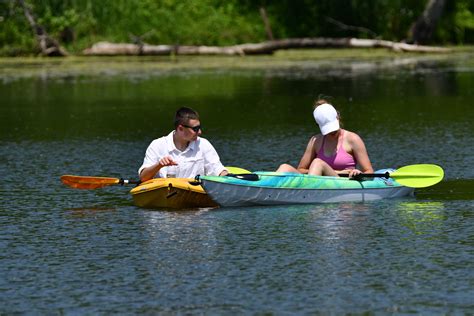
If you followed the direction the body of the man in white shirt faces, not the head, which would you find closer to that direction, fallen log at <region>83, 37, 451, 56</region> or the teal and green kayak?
the teal and green kayak

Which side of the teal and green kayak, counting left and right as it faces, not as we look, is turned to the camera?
left

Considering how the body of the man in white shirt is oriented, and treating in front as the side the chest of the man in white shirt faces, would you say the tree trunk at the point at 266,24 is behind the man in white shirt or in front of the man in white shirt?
behind

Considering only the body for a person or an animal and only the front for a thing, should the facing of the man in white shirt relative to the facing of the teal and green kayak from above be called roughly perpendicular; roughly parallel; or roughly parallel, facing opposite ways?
roughly perpendicular

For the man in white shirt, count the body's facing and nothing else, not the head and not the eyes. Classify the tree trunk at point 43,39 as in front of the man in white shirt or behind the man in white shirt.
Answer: behind
